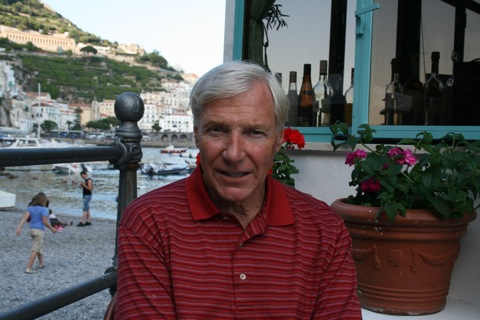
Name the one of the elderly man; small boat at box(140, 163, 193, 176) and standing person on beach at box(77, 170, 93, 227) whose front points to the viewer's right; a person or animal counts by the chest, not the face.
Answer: the small boat

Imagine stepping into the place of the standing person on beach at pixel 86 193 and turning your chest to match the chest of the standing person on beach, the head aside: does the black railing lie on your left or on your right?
on your left

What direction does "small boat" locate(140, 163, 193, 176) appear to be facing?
to the viewer's right

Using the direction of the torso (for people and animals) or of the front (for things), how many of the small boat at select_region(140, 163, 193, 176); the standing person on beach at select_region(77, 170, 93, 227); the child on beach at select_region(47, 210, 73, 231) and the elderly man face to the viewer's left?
1

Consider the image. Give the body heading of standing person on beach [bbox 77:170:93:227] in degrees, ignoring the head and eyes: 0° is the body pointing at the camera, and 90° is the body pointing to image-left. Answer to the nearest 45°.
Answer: approximately 90°

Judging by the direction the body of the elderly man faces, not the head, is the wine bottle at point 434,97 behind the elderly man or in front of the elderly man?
behind

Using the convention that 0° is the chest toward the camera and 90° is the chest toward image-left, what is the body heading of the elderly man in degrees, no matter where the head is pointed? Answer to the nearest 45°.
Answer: approximately 0°

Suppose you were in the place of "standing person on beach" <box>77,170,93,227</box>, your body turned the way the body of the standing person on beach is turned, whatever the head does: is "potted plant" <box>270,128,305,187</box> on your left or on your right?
on your left
